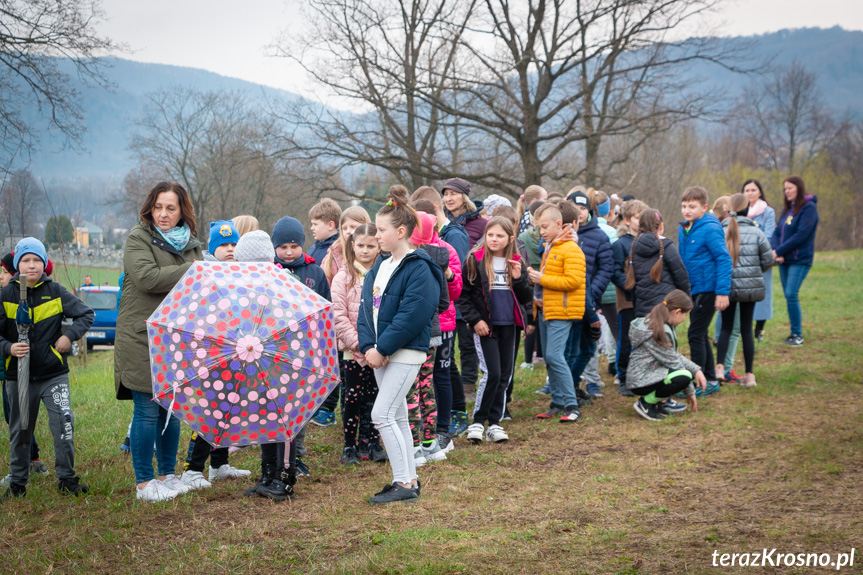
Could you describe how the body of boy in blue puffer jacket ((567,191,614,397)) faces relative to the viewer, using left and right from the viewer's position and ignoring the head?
facing the viewer and to the left of the viewer

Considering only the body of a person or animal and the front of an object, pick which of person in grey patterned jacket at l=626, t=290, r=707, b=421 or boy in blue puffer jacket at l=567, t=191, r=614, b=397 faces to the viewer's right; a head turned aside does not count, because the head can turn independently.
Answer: the person in grey patterned jacket

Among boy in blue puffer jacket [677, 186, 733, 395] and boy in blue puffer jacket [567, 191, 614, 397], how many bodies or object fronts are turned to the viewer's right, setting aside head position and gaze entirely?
0

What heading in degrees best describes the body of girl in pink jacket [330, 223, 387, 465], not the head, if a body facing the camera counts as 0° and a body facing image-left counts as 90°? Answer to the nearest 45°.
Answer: approximately 315°

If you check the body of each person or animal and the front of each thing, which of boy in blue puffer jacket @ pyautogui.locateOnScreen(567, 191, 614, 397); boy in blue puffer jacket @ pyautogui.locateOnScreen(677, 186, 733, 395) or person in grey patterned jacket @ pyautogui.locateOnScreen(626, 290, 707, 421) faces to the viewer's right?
the person in grey patterned jacket

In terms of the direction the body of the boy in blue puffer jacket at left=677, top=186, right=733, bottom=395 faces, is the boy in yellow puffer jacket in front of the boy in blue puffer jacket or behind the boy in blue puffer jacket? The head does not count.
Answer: in front

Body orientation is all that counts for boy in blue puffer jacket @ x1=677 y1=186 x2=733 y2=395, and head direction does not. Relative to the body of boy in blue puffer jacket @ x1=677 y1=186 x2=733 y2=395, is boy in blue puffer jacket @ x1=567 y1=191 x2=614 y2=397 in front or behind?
in front

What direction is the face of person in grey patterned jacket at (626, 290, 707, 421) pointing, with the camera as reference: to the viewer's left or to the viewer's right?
to the viewer's right

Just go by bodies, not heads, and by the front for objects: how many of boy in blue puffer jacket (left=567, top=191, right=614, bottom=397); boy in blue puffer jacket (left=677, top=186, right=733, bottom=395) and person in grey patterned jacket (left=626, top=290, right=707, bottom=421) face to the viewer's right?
1

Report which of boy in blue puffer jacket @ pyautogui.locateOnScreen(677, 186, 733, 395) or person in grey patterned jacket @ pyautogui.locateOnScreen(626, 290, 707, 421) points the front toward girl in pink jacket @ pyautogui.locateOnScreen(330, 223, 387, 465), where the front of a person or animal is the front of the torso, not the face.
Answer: the boy in blue puffer jacket

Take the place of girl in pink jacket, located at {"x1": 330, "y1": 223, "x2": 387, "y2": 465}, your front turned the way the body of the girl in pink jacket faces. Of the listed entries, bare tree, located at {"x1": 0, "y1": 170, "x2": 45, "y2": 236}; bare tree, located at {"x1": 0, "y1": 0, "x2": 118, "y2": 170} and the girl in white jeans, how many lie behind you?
2

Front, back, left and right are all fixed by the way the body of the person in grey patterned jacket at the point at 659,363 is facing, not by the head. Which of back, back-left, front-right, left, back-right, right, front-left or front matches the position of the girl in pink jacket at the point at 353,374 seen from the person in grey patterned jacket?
back-right

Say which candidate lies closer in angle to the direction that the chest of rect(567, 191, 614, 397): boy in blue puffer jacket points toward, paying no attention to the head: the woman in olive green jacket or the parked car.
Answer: the woman in olive green jacket

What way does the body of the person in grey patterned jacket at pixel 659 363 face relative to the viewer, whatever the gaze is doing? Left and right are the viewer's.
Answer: facing to the right of the viewer

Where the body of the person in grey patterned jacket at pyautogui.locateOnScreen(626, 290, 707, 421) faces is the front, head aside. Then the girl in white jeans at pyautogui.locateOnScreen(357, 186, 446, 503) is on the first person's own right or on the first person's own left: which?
on the first person's own right
